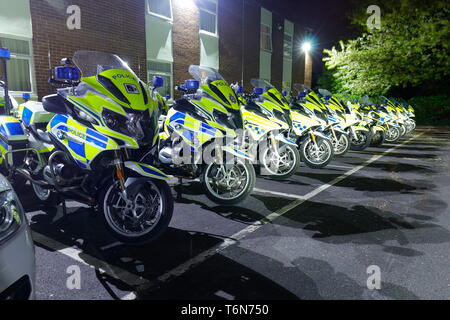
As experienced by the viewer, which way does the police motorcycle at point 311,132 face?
facing the viewer and to the right of the viewer

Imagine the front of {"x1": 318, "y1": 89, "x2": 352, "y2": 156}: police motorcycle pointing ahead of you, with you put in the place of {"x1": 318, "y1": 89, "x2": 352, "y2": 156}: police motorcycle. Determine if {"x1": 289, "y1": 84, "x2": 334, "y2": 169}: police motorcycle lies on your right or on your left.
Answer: on your right

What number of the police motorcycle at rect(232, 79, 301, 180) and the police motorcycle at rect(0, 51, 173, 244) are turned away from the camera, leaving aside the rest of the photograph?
0

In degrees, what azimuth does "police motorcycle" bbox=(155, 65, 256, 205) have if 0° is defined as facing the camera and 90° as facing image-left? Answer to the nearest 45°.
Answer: approximately 315°

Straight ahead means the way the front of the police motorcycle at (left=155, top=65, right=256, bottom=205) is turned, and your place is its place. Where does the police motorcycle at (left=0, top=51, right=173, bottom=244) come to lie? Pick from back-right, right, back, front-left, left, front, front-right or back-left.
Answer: right

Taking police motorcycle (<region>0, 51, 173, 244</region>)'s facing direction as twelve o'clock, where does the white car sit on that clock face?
The white car is roughly at 2 o'clock from the police motorcycle.

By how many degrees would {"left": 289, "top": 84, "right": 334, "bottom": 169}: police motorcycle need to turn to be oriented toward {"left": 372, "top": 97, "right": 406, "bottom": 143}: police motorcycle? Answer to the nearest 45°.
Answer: approximately 90° to its left

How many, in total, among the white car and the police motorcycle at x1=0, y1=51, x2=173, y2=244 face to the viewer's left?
0

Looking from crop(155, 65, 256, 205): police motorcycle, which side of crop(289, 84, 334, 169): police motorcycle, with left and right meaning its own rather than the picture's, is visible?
right

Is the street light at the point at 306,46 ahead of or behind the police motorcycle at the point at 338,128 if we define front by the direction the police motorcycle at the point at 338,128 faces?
behind

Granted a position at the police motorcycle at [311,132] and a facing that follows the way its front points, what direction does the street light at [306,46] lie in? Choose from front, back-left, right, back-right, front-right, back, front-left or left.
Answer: back-left

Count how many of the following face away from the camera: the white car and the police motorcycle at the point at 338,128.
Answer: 0

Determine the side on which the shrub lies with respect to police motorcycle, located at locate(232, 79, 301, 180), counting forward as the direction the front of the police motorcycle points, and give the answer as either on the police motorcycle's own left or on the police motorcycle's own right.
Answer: on the police motorcycle's own left

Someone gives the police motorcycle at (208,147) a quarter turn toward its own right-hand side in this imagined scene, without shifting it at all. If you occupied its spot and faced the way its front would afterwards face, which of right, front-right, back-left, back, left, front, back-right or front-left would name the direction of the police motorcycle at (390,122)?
back

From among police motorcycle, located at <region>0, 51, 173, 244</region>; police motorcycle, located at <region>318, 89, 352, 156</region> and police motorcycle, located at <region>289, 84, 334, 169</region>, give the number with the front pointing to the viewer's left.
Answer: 0

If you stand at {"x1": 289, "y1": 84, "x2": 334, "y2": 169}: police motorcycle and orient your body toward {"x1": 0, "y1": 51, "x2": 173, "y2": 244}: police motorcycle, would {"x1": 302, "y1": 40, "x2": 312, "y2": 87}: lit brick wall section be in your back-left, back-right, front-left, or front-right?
back-right
